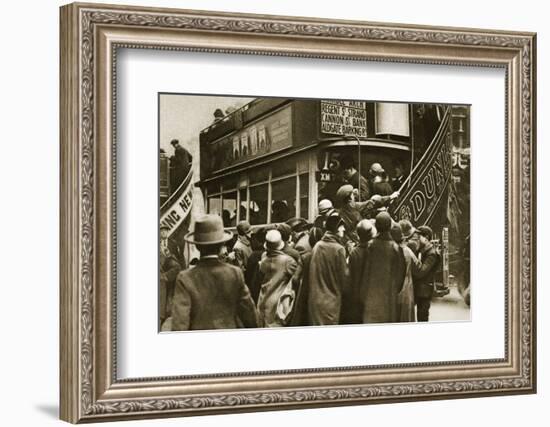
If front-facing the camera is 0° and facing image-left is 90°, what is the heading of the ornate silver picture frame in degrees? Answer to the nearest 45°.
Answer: approximately 315°
